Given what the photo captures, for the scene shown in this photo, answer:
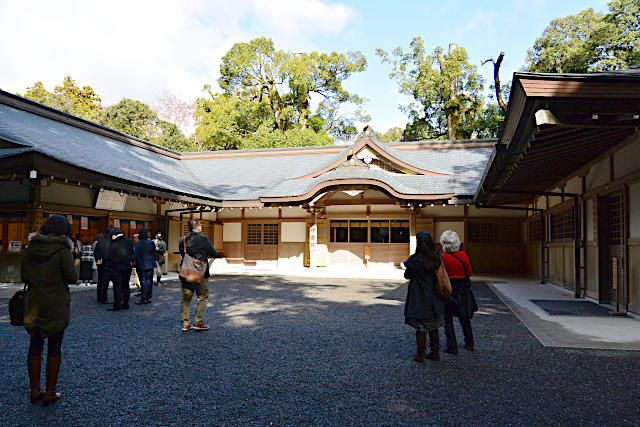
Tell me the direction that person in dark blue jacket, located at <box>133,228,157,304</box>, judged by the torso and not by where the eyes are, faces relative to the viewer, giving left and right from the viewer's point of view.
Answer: facing away from the viewer and to the left of the viewer

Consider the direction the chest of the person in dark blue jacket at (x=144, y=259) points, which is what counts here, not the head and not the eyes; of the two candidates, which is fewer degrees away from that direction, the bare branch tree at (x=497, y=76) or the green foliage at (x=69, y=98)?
the green foliage

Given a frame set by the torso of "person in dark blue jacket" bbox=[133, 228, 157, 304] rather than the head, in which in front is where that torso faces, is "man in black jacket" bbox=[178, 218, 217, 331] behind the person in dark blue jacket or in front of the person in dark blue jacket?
behind

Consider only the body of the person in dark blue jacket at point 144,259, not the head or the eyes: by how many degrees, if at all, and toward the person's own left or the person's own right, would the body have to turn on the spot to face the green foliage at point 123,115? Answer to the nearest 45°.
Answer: approximately 45° to the person's own right

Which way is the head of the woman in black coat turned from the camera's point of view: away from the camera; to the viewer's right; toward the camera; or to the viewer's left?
away from the camera

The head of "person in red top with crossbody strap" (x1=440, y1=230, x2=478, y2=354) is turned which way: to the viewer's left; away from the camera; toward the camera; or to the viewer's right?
away from the camera

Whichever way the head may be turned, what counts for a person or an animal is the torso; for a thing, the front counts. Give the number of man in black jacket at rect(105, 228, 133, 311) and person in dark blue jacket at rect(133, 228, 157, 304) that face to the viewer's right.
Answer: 0

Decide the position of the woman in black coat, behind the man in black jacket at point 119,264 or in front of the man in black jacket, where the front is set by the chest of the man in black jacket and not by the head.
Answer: behind

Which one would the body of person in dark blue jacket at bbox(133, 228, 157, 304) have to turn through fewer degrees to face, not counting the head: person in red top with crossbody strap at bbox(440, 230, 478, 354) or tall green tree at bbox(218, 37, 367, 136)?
the tall green tree

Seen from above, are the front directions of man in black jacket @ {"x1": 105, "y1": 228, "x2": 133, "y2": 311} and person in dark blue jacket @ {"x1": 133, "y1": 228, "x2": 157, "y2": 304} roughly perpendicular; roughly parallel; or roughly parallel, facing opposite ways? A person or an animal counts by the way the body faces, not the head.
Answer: roughly parallel

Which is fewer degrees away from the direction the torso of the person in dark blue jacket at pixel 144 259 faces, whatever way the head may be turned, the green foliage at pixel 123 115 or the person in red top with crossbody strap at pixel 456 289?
the green foliage

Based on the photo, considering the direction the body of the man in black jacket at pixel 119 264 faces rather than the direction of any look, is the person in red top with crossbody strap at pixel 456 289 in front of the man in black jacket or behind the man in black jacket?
behind

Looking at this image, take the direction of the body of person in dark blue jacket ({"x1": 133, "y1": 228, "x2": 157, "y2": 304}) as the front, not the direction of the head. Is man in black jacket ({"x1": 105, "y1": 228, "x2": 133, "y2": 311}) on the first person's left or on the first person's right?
on the first person's left

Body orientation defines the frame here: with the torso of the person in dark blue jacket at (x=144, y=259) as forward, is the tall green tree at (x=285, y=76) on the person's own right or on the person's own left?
on the person's own right
